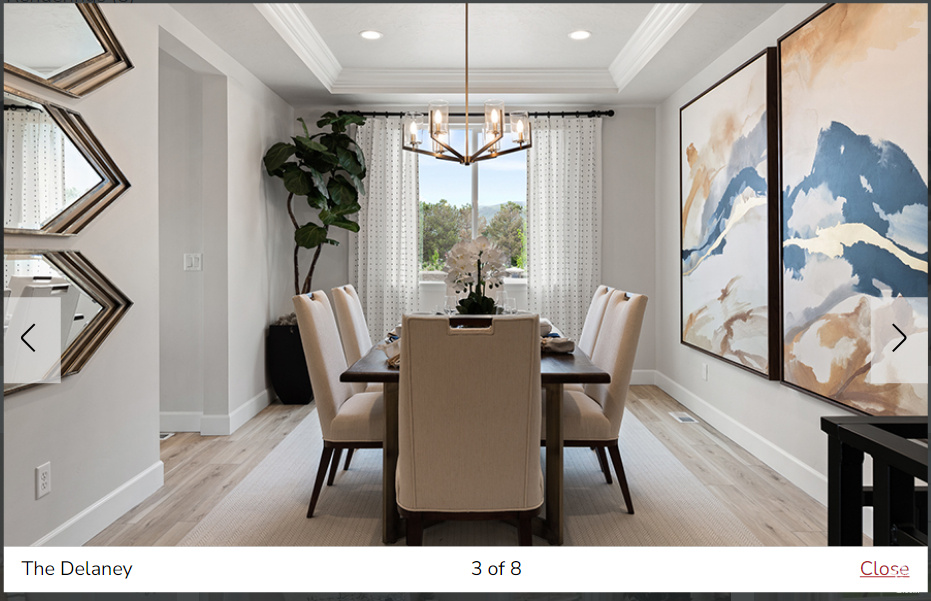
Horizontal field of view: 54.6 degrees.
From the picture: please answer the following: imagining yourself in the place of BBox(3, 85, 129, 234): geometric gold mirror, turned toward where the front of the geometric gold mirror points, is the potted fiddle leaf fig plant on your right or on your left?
on your left

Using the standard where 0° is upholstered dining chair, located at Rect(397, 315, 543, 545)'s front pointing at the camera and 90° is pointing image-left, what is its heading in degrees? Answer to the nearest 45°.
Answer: approximately 180°

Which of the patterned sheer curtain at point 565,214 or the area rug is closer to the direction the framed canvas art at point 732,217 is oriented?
the area rug

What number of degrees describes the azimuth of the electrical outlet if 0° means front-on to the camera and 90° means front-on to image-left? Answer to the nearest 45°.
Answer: approximately 315°
